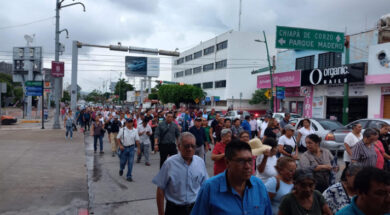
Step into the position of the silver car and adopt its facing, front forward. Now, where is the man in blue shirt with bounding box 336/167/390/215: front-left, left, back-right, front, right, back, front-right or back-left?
back-left

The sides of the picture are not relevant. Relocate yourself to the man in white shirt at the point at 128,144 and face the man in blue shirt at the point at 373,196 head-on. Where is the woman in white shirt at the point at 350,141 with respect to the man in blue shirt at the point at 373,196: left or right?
left

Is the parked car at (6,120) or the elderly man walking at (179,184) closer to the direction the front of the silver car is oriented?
the parked car

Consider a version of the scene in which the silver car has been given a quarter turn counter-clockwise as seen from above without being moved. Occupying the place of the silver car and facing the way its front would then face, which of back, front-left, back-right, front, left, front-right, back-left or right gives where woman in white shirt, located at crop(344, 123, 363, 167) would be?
front-left

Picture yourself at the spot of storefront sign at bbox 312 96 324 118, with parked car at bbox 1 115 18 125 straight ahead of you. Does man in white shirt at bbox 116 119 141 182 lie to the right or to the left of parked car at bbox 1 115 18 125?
left

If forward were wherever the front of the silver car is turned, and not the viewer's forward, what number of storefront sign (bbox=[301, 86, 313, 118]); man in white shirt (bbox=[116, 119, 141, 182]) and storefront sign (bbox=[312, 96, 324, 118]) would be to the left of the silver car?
1

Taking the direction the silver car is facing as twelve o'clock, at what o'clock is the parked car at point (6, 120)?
The parked car is roughly at 11 o'clock from the silver car.
